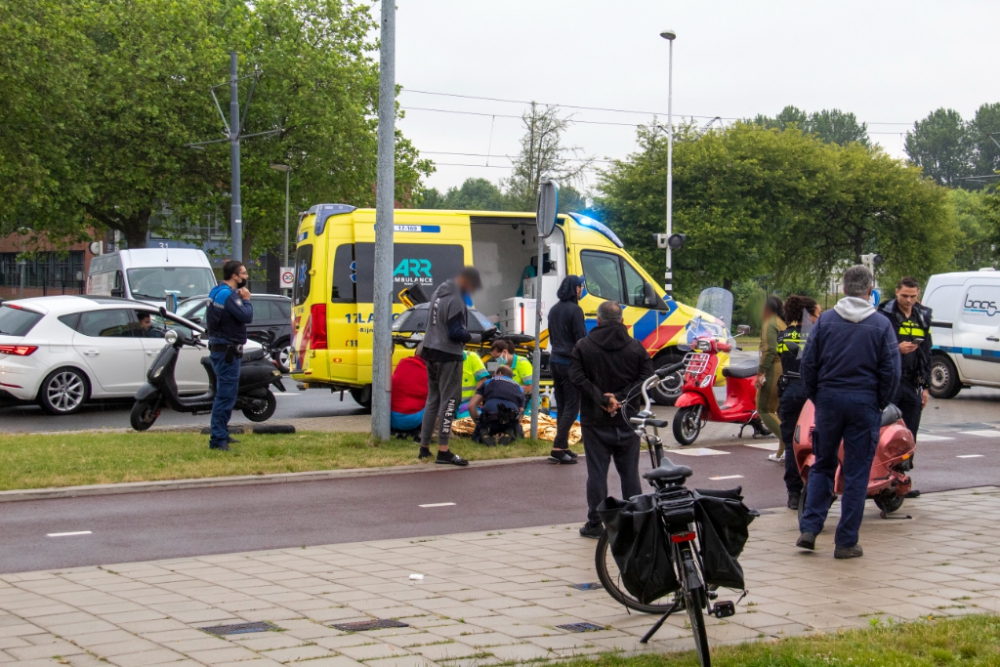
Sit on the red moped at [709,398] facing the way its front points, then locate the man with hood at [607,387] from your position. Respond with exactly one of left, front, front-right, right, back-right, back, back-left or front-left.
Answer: front-left

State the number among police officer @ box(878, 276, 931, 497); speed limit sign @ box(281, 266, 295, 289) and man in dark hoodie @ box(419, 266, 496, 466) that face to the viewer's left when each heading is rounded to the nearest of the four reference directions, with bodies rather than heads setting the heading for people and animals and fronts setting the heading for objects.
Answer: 0

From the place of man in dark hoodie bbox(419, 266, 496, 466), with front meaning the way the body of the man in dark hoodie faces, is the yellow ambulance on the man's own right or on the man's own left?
on the man's own left

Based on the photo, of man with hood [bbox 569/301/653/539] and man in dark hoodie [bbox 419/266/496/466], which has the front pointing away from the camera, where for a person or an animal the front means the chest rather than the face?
the man with hood

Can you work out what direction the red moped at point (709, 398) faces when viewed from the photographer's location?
facing the viewer and to the left of the viewer

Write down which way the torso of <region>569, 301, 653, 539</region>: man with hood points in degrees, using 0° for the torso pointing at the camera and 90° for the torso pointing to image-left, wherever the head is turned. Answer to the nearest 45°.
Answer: approximately 180°

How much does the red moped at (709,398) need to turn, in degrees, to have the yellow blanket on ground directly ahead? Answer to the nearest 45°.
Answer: approximately 45° to its right

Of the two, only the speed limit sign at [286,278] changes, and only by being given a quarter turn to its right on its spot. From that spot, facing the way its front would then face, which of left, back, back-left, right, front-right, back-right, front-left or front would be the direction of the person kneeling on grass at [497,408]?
left

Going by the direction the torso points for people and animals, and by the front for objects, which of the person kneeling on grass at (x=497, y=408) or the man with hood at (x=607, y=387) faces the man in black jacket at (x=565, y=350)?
the man with hood

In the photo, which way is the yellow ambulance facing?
to the viewer's right

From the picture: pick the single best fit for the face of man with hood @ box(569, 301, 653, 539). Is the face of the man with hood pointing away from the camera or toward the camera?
away from the camera

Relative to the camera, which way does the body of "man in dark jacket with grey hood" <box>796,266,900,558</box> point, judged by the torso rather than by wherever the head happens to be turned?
away from the camera

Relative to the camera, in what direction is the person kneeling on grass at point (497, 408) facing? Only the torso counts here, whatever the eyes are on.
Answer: away from the camera

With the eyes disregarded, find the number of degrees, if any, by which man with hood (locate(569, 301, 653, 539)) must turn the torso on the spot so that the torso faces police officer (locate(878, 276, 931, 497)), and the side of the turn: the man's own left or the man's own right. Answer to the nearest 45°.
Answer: approximately 45° to the man's own right

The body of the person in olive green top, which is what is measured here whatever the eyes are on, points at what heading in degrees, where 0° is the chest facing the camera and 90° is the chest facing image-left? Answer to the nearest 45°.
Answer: approximately 90°

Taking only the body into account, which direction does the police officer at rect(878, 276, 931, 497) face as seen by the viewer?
toward the camera

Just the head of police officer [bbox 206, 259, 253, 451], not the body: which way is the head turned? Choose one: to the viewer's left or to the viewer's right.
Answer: to the viewer's right
